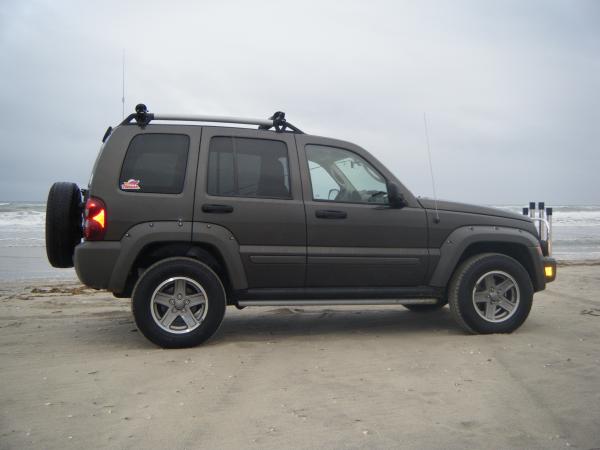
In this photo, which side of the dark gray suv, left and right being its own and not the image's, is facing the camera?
right
